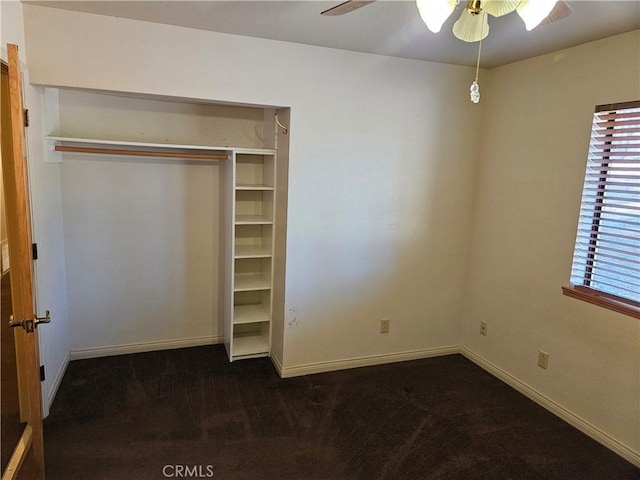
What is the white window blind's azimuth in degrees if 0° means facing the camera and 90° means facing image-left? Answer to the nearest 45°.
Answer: approximately 45°

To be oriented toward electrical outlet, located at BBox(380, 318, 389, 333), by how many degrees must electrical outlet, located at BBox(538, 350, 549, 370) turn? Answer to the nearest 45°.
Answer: approximately 45° to its right

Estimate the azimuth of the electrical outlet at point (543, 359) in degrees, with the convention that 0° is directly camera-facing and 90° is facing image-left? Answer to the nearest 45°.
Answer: approximately 45°

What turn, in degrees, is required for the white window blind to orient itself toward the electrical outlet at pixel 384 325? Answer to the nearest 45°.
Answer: approximately 45° to its right
